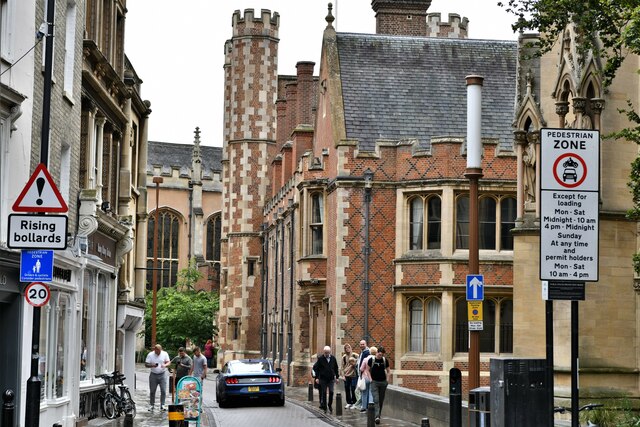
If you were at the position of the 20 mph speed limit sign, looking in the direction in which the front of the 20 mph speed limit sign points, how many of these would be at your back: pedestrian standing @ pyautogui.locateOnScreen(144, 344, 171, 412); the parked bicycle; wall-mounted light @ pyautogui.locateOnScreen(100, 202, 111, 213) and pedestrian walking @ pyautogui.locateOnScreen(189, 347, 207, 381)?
4

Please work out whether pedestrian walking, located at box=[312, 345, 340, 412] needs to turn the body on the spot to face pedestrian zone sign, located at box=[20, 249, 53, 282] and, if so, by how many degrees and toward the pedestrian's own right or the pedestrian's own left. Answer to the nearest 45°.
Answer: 0° — they already face it

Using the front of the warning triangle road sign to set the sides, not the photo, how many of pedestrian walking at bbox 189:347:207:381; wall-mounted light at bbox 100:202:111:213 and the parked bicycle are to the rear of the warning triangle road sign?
3

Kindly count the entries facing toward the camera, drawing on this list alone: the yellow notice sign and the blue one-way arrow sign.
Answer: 2

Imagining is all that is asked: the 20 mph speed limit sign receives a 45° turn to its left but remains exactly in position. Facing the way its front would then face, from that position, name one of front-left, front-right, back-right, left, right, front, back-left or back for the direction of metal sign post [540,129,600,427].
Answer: front
